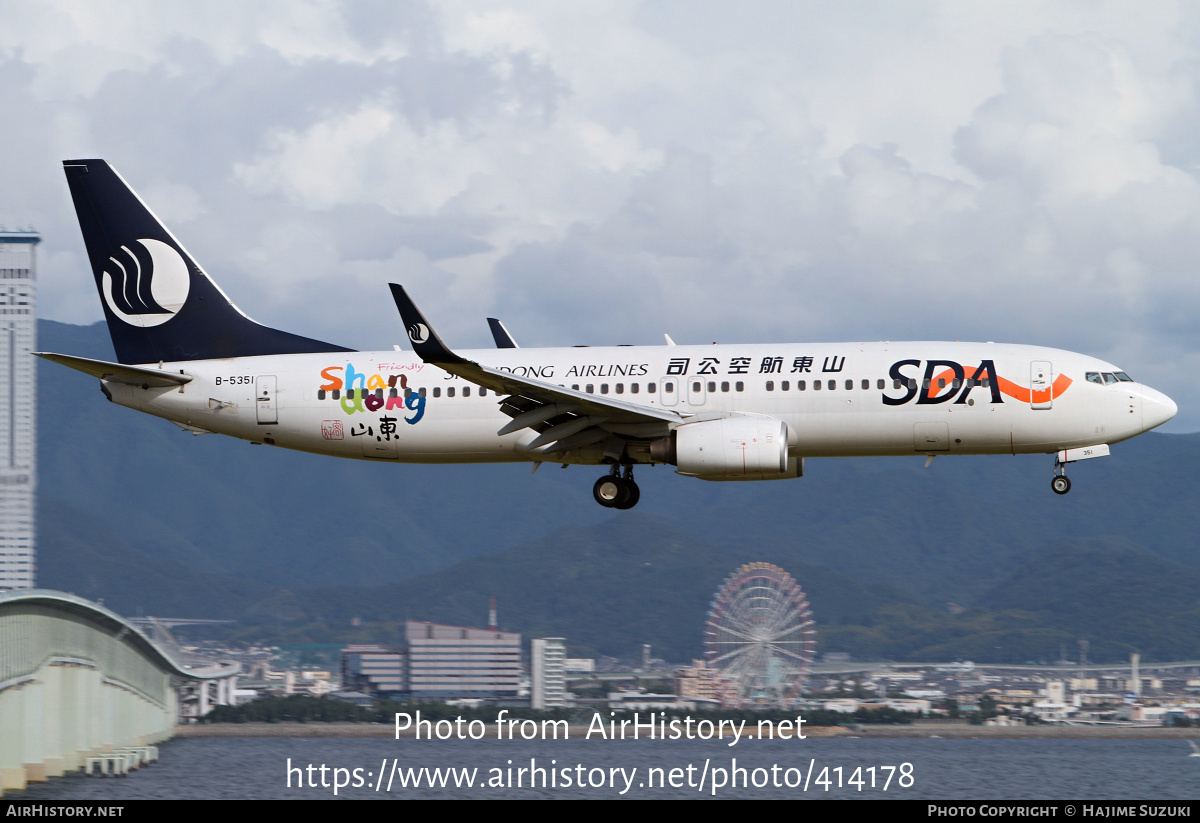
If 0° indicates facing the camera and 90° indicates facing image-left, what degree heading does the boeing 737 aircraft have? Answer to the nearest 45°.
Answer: approximately 270°
